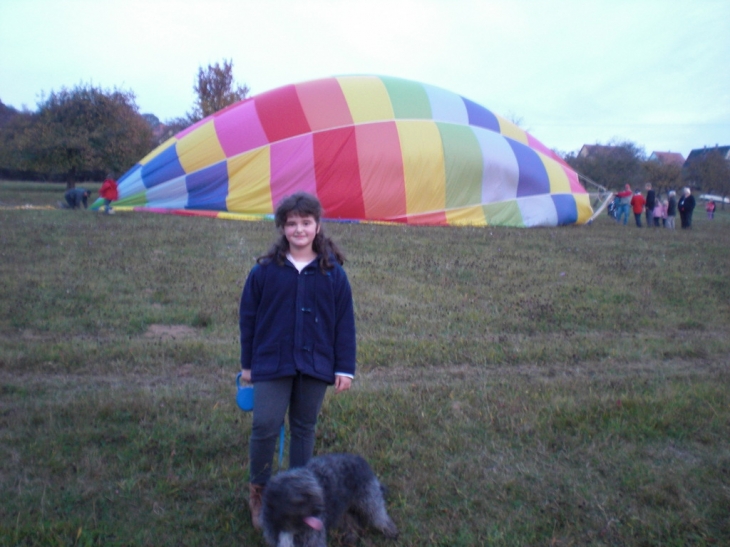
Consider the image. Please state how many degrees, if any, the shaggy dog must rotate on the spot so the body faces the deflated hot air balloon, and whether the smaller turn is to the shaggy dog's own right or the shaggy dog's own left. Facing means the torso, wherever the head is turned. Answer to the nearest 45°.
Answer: approximately 135° to the shaggy dog's own right

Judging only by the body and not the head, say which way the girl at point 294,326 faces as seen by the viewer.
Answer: toward the camera

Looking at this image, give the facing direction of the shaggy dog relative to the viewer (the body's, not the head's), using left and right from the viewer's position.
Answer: facing the viewer and to the left of the viewer

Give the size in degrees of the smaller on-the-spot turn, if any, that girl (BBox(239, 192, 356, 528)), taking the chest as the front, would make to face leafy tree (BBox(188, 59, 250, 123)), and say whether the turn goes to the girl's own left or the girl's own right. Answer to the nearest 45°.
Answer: approximately 180°

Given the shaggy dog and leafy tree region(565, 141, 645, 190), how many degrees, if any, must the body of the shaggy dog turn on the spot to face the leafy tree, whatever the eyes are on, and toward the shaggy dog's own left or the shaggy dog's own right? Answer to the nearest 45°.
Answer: approximately 180°

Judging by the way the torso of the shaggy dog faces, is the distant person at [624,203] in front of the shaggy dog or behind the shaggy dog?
behind

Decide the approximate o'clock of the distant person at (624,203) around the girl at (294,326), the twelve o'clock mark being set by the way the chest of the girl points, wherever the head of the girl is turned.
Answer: The distant person is roughly at 7 o'clock from the girl.

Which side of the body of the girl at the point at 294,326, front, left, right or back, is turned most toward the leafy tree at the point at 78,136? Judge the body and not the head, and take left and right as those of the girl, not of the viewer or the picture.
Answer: back

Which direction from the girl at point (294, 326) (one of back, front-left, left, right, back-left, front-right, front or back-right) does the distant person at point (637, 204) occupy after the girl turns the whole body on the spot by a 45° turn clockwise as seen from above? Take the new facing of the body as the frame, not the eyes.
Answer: back

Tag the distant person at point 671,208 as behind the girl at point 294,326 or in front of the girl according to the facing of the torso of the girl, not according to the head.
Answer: behind

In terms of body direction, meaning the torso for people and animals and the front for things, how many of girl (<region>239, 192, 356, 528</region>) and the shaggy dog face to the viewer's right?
0

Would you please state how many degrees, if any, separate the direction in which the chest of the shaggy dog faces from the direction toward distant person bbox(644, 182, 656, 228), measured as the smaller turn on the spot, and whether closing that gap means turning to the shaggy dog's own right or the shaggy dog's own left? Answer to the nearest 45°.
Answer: approximately 180°

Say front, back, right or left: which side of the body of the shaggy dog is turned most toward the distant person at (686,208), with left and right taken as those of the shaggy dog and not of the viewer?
back

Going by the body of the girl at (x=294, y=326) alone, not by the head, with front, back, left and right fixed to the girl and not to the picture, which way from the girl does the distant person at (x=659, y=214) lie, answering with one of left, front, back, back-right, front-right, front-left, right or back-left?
back-left

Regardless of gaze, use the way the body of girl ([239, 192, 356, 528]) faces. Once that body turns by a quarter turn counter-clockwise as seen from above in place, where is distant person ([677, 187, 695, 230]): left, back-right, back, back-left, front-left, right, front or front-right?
front-left
